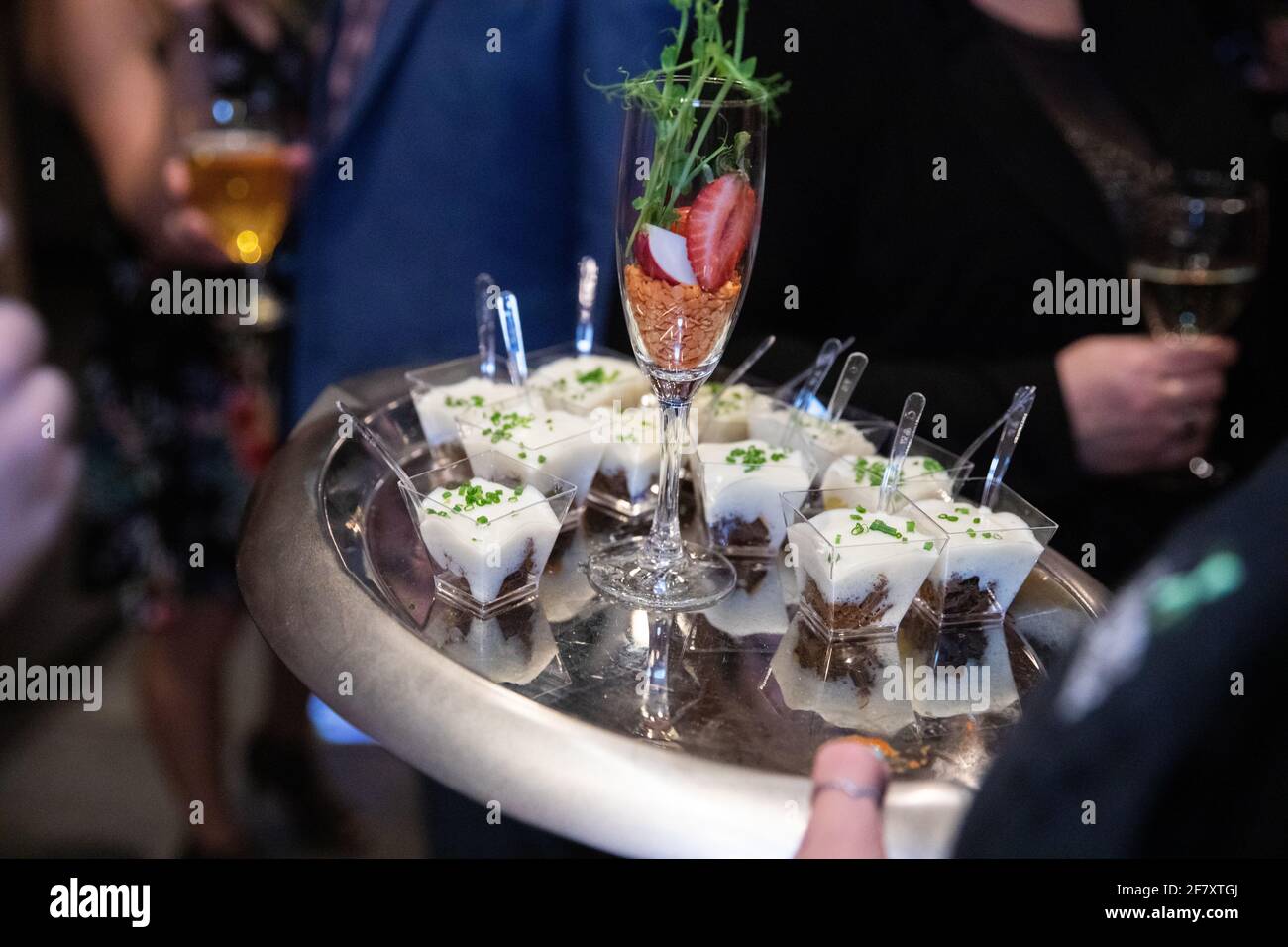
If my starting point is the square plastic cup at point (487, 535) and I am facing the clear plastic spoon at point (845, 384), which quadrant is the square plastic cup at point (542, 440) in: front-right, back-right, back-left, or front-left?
front-left

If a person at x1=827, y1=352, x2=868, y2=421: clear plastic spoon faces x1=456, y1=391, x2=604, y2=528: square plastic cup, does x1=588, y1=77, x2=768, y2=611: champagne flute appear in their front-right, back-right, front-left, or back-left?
front-left

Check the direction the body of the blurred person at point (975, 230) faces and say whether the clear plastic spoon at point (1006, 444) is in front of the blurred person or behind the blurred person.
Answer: in front

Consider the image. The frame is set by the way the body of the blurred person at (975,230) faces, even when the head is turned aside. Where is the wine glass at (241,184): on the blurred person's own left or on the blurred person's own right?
on the blurred person's own right

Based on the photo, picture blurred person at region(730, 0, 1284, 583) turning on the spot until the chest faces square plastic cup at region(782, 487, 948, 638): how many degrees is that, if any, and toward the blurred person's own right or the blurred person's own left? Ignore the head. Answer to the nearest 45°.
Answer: approximately 45° to the blurred person's own right

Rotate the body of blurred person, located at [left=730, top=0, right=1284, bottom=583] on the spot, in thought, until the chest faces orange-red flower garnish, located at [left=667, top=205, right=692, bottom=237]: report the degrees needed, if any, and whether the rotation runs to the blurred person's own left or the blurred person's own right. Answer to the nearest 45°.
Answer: approximately 45° to the blurred person's own right

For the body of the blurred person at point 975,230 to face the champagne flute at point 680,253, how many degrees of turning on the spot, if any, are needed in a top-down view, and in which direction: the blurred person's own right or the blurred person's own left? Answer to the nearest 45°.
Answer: approximately 45° to the blurred person's own right

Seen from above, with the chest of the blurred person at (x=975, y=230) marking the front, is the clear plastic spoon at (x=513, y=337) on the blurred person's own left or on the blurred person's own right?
on the blurred person's own right
